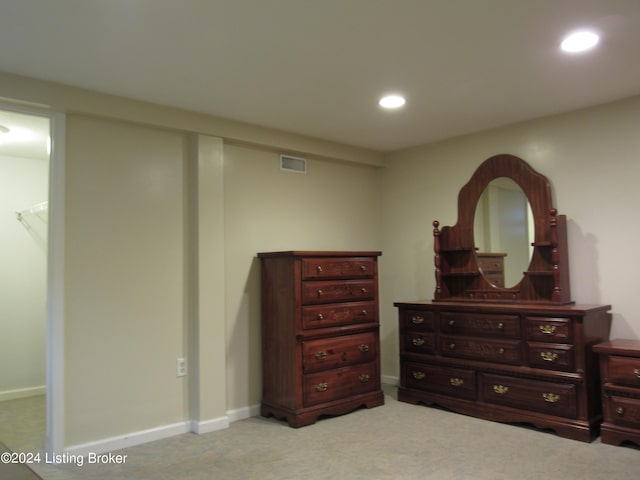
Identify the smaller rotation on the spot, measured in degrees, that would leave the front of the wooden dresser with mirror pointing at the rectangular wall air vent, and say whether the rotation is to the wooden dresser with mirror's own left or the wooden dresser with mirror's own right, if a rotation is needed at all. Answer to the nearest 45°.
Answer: approximately 45° to the wooden dresser with mirror's own right

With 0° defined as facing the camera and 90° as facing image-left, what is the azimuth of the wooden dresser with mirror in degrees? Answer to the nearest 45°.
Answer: approximately 45°

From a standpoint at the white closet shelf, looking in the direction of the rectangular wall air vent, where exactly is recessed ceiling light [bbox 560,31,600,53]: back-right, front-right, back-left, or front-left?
front-right

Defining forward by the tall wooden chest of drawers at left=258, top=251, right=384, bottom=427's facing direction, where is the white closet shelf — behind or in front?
behind

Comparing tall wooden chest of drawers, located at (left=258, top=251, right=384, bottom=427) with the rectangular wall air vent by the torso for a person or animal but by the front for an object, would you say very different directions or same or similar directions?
same or similar directions

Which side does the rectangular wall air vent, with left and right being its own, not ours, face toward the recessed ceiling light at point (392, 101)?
front

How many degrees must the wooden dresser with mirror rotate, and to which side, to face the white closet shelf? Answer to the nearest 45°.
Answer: approximately 45° to its right

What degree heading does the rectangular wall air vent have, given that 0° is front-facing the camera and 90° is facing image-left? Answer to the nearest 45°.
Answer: approximately 315°

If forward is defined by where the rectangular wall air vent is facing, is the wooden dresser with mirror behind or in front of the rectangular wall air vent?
in front

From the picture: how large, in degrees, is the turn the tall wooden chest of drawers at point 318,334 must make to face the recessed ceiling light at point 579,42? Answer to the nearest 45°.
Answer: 0° — it already faces it

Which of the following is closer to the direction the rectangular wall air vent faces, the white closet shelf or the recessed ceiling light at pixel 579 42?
the recessed ceiling light

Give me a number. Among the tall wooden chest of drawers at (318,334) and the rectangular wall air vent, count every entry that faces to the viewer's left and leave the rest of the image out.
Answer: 0

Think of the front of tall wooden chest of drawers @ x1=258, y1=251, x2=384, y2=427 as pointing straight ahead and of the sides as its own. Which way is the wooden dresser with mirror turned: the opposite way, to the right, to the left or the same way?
to the right

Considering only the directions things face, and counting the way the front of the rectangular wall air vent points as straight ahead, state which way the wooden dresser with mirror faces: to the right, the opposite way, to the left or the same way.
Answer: to the right

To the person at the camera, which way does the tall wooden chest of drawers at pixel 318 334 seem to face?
facing the viewer and to the right of the viewer

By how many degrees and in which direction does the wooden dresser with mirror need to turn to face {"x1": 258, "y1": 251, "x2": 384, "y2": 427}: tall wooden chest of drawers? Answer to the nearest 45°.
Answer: approximately 45° to its right
